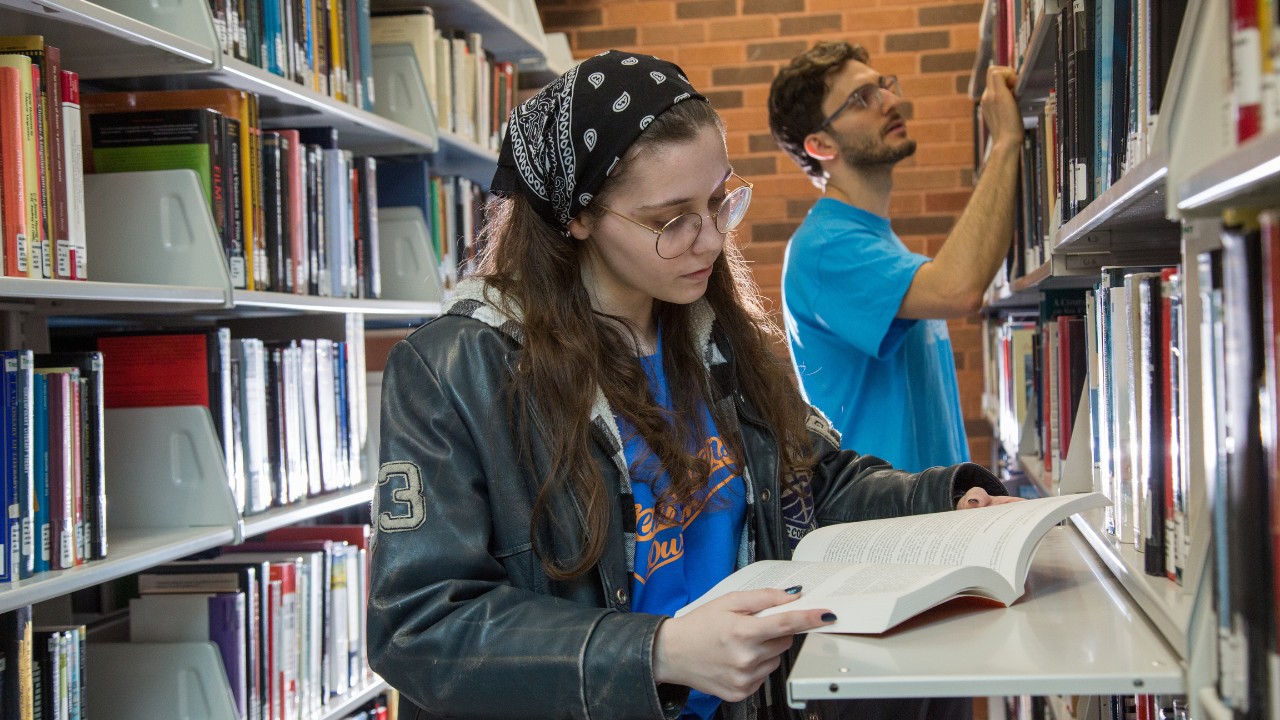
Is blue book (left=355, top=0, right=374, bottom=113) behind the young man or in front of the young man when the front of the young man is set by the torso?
behind

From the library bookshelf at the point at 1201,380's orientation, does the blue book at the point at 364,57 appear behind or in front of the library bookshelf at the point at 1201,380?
in front

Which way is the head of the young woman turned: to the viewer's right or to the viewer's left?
to the viewer's right

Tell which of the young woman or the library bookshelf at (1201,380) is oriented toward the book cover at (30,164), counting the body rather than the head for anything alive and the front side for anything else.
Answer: the library bookshelf

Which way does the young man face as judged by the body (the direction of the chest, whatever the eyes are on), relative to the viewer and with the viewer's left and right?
facing to the right of the viewer

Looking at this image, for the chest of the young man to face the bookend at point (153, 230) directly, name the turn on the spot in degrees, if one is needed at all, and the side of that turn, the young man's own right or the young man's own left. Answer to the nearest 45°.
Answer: approximately 135° to the young man's own right

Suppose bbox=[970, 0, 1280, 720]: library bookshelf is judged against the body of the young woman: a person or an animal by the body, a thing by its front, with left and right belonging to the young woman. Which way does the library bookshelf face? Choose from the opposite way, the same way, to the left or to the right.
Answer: the opposite way

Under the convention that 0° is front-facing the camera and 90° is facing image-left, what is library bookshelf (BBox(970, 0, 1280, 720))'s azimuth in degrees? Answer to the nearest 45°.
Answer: approximately 90°

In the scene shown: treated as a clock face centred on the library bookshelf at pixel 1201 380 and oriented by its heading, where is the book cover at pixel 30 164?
The book cover is roughly at 12 o'clock from the library bookshelf.

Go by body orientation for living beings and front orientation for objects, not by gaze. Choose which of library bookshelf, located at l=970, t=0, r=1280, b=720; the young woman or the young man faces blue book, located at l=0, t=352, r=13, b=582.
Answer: the library bookshelf

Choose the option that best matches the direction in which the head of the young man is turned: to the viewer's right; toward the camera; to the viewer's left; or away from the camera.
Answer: to the viewer's right

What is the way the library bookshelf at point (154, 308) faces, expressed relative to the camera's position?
facing the viewer and to the right of the viewer

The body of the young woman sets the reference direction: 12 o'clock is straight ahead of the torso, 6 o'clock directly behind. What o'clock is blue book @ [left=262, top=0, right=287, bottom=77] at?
The blue book is roughly at 6 o'clock from the young woman.

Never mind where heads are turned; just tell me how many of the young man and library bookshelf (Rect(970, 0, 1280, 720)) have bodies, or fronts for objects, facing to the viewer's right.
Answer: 1

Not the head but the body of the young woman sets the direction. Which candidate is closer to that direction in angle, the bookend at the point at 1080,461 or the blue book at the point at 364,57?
the bookend

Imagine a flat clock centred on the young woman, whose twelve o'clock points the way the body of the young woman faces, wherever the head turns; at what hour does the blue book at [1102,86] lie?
The blue book is roughly at 10 o'clock from the young woman.

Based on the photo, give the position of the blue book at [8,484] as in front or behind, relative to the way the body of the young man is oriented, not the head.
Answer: behind
